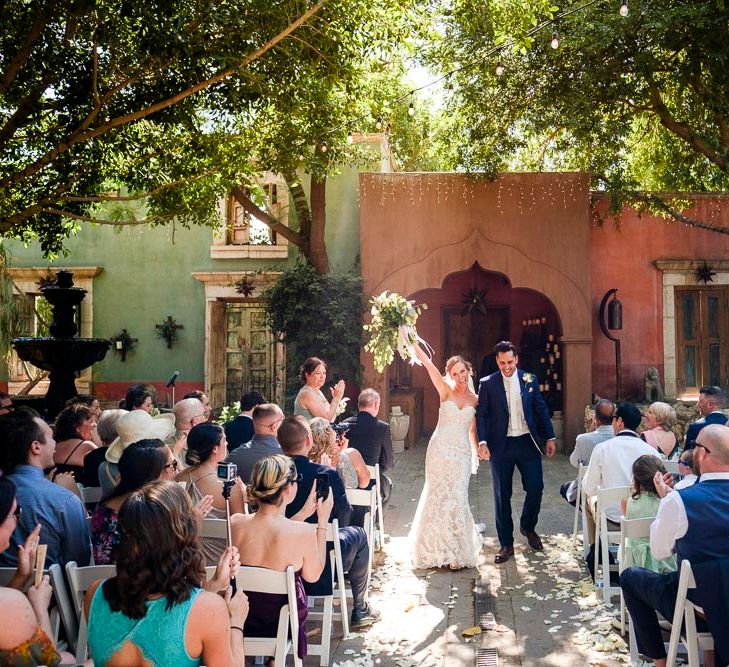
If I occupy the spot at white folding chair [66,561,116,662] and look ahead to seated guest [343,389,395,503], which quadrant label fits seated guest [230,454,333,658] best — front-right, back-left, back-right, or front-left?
front-right

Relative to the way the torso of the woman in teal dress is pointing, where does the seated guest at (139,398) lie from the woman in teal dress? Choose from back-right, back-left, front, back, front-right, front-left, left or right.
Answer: front-left

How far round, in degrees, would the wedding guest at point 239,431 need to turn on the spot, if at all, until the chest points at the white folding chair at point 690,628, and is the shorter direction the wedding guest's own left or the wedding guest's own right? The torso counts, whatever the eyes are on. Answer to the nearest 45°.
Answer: approximately 90° to the wedding guest's own right

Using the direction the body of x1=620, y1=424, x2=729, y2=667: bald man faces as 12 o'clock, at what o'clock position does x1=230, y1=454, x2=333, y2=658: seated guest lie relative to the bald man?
The seated guest is roughly at 10 o'clock from the bald man.

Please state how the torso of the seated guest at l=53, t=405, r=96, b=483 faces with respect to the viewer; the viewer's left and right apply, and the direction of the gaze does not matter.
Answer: facing away from the viewer and to the right of the viewer

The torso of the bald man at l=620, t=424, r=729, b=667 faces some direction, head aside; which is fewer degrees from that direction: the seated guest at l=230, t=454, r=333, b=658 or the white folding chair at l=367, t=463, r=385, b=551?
the white folding chair

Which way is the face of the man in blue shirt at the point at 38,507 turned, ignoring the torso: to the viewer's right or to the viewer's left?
to the viewer's right

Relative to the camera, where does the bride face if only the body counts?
toward the camera

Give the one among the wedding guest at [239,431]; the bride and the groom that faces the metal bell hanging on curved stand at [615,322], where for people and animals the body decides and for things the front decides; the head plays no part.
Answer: the wedding guest

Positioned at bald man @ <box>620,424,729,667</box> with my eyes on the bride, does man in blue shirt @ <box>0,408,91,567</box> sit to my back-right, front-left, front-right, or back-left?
front-left

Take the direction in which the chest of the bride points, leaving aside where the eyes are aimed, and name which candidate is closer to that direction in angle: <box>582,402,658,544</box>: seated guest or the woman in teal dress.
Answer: the woman in teal dress

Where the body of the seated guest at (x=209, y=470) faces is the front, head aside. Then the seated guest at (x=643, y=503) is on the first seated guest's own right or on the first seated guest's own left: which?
on the first seated guest's own right

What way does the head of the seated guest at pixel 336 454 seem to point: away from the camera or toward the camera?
away from the camera

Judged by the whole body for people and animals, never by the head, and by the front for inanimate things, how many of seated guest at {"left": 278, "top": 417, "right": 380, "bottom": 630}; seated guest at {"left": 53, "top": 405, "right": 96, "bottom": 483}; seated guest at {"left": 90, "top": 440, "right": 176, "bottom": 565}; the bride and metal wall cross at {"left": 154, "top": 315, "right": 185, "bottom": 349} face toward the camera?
2

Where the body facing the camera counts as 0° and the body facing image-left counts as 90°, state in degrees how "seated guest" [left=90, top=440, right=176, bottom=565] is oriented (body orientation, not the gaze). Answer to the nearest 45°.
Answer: approximately 225°

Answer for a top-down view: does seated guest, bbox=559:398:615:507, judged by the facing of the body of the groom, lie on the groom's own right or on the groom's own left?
on the groom's own left

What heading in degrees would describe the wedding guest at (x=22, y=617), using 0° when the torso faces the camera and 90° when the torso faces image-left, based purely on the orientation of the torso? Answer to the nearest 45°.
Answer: approximately 225°

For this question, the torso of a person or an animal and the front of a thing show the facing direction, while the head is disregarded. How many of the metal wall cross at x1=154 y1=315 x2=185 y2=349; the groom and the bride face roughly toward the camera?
3

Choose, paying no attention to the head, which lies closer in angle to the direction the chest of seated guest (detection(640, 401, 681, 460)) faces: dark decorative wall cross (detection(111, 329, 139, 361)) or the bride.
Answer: the dark decorative wall cross

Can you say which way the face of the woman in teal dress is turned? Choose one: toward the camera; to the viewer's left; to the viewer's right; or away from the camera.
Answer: away from the camera

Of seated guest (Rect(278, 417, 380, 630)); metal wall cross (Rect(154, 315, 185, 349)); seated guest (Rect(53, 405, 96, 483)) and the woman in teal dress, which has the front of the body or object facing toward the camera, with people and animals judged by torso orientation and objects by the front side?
the metal wall cross
